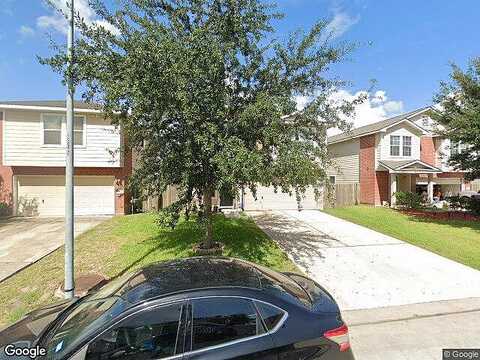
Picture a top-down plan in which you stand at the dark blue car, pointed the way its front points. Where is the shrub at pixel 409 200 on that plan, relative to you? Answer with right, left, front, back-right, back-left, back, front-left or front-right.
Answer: back-right

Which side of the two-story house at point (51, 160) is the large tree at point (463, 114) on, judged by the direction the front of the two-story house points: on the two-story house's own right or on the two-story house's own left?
on the two-story house's own left

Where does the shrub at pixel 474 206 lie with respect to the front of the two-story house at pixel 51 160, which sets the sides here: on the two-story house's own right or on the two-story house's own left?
on the two-story house's own left

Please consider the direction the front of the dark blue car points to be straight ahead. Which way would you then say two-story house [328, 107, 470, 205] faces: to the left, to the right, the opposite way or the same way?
to the left

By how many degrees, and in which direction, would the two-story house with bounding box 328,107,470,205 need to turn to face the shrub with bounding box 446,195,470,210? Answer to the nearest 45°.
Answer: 0° — it already faces it

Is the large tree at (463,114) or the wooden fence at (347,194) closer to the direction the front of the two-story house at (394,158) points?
the large tree

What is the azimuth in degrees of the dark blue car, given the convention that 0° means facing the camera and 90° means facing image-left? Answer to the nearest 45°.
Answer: approximately 90°

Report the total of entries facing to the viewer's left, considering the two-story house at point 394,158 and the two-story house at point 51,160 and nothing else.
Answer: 0

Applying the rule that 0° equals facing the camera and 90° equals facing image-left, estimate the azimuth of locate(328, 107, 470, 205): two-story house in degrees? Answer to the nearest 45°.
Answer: approximately 315°

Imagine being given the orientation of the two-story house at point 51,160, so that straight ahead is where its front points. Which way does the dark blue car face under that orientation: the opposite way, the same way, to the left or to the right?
to the right

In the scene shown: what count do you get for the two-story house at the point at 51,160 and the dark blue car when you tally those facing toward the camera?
1

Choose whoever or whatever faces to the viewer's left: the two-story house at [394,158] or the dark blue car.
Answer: the dark blue car

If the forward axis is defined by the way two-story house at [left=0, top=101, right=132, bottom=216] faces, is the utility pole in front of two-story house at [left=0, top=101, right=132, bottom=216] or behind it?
in front
